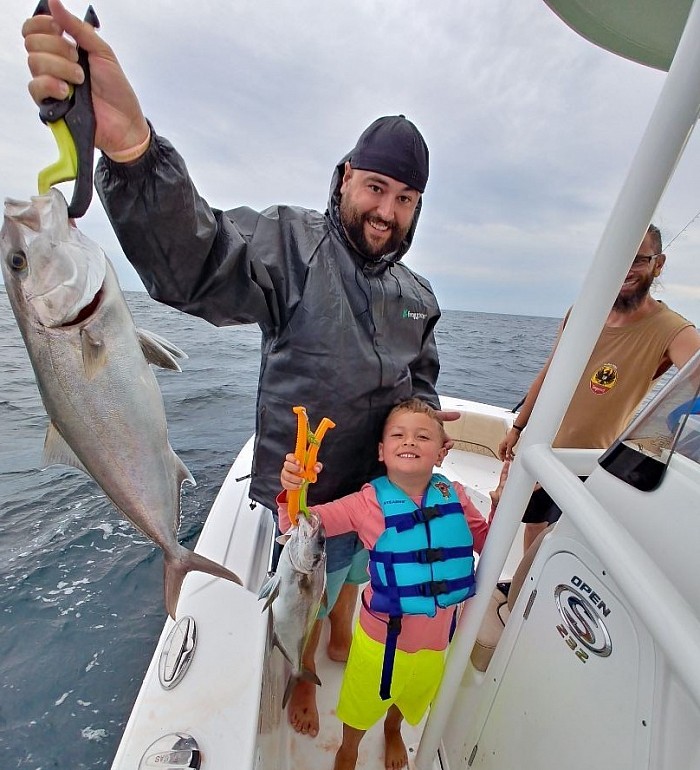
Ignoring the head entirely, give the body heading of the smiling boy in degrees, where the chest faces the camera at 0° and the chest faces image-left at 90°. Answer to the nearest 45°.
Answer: approximately 0°

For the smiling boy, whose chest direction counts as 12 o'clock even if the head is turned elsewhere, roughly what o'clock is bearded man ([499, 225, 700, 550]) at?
The bearded man is roughly at 7 o'clock from the smiling boy.
